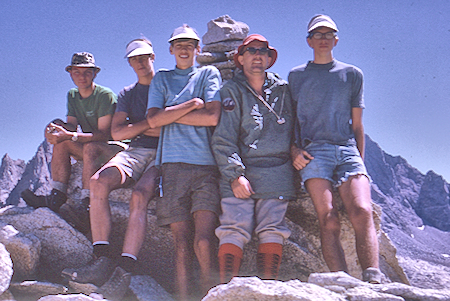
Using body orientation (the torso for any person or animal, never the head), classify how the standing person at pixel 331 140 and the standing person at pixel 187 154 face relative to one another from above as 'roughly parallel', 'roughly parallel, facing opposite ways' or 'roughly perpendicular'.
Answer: roughly parallel

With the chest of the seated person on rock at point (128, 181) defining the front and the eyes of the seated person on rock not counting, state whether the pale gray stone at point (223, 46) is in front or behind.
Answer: behind

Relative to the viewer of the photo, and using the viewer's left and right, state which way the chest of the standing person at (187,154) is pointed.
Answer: facing the viewer

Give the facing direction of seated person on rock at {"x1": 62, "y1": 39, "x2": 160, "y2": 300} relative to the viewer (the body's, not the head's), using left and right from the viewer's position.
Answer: facing the viewer and to the left of the viewer

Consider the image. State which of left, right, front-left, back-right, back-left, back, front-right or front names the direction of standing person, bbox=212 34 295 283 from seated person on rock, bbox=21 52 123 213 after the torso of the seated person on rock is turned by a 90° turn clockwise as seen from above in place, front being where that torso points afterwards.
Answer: back

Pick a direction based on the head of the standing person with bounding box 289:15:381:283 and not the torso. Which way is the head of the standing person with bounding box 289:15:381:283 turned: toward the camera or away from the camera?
toward the camera

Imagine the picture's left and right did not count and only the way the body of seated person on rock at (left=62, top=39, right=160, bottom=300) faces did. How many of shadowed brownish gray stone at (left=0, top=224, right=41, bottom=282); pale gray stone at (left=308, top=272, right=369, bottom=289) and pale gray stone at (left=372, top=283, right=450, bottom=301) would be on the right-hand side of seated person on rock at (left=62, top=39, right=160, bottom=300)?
1

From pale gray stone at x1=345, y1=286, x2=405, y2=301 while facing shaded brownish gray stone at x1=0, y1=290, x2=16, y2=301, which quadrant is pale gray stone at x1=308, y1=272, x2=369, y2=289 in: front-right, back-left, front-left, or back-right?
front-right

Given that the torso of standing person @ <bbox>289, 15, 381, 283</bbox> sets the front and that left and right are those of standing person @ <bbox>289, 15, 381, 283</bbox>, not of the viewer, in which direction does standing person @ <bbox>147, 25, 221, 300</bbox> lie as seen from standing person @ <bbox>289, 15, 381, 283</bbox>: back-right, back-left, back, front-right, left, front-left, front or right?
right

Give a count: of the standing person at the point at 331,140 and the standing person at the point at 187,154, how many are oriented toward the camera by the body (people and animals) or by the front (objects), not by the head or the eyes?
2

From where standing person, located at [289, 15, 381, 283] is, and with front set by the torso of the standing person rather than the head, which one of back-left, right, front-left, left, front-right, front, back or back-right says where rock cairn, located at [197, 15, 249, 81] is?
back-right

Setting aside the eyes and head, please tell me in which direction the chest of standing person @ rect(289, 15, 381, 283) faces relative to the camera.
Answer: toward the camera

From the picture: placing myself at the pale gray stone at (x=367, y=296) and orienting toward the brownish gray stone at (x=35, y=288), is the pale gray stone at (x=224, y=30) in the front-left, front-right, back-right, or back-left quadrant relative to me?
front-right

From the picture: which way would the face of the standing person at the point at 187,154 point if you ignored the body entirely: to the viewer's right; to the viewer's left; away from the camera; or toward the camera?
toward the camera

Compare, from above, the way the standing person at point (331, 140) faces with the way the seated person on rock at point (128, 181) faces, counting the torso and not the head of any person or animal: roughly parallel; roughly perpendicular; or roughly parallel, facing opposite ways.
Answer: roughly parallel

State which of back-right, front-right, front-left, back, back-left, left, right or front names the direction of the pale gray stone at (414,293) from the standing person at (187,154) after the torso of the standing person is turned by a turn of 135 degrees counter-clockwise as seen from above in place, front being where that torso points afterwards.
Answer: right
